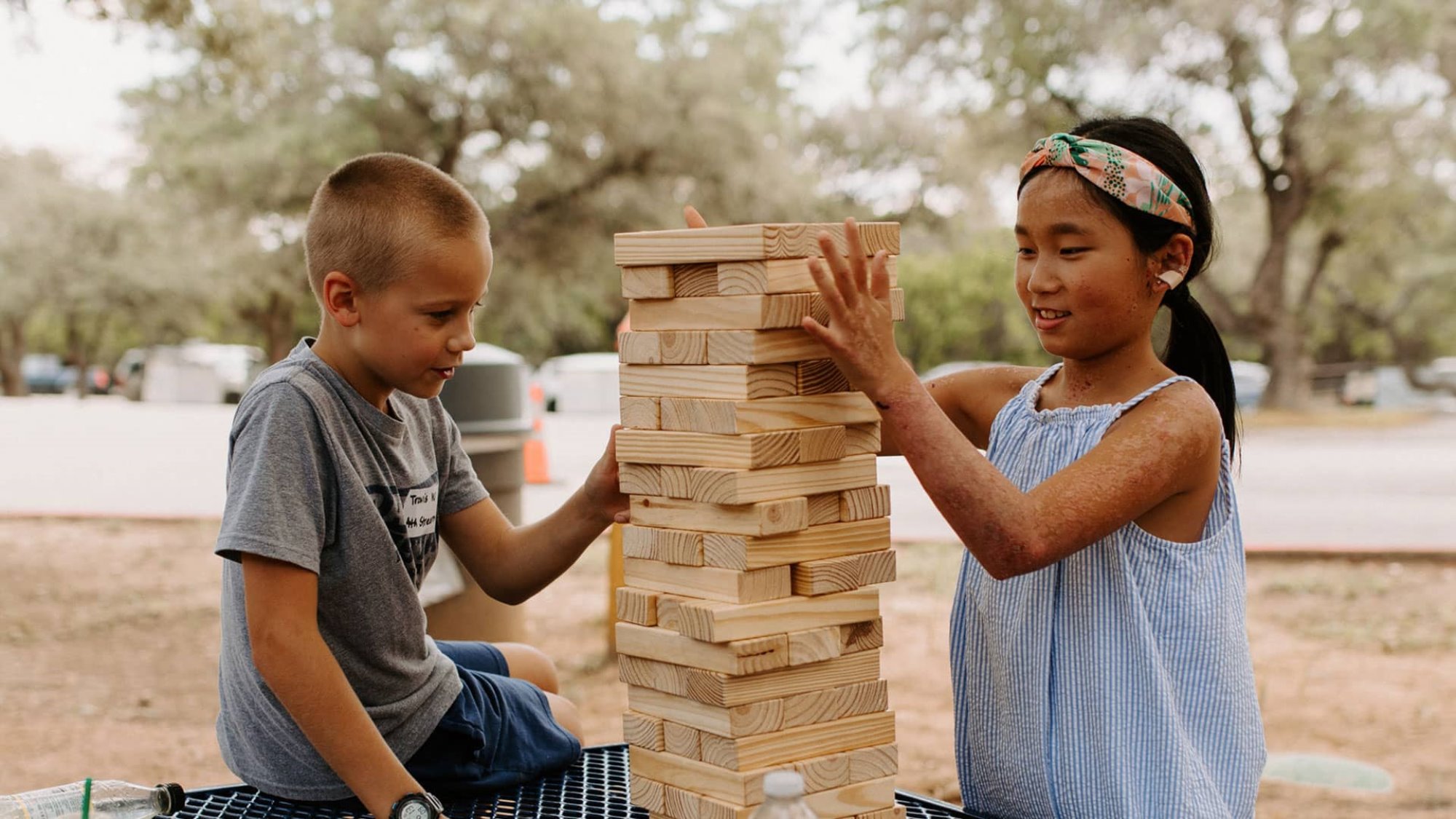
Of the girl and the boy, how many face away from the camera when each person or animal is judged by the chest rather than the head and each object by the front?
0

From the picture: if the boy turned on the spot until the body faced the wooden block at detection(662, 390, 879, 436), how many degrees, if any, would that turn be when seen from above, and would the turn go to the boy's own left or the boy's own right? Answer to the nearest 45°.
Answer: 0° — they already face it

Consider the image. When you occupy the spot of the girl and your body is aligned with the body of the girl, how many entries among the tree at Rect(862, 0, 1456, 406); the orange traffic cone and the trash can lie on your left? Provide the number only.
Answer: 0

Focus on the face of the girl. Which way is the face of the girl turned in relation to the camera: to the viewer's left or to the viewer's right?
to the viewer's left

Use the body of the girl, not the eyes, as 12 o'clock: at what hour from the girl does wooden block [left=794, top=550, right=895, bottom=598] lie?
The wooden block is roughly at 1 o'clock from the girl.

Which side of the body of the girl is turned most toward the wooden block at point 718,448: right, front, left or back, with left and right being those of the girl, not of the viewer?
front

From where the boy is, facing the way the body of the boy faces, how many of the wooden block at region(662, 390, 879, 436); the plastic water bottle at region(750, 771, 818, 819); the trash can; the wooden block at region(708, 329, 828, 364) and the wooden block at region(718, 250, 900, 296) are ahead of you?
4

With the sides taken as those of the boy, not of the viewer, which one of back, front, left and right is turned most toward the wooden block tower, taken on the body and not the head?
front

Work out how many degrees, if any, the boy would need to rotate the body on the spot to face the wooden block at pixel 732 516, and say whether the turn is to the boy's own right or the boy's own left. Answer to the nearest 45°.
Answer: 0° — they already face it

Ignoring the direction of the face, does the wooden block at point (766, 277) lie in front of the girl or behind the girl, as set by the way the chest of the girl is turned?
in front

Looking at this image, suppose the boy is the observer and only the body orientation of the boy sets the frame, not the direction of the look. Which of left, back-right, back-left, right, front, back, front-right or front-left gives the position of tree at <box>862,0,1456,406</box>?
left

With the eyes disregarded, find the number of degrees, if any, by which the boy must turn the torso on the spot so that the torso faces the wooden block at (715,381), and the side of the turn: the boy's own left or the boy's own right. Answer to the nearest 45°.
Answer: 0° — they already face it

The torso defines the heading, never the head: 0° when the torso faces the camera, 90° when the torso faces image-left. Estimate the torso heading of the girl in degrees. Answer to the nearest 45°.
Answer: approximately 45°

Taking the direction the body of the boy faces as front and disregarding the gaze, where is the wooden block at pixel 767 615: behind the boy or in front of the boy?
in front

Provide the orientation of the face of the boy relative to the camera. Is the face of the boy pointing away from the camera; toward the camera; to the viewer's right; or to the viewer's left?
to the viewer's right

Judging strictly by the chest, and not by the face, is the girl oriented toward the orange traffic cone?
no

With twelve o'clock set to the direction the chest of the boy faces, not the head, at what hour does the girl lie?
The girl is roughly at 11 o'clock from the boy.
